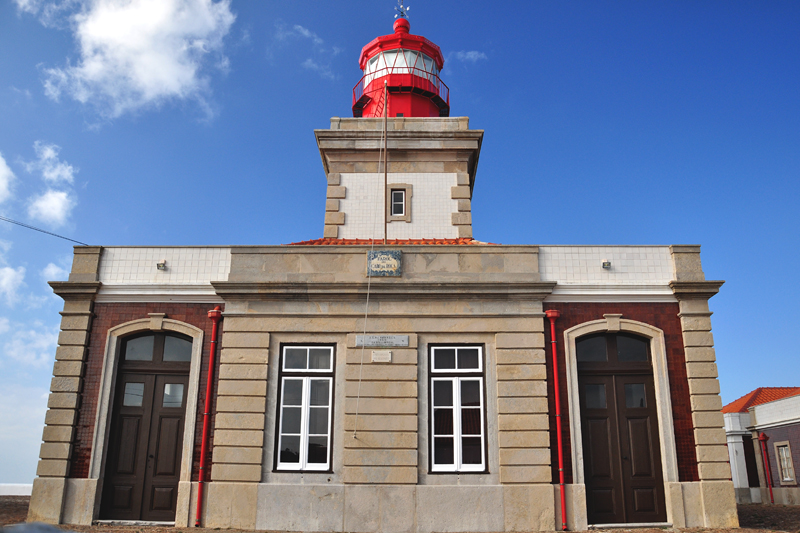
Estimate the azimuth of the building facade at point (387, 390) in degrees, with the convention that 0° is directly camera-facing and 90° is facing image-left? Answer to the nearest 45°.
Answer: approximately 0°
